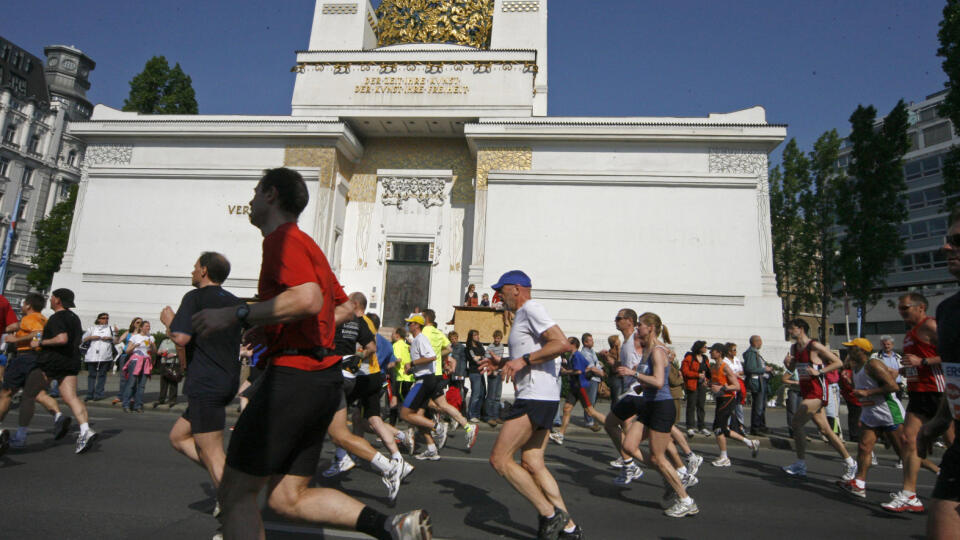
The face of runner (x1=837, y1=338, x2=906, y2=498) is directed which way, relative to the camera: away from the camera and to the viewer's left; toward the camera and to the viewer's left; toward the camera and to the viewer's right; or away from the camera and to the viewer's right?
toward the camera and to the viewer's left

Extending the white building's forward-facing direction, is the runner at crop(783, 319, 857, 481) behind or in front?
in front

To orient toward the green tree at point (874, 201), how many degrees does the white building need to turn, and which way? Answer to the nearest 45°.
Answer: approximately 90° to its left

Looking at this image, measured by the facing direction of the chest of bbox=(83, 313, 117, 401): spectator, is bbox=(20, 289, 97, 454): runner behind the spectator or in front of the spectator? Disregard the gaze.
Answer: in front

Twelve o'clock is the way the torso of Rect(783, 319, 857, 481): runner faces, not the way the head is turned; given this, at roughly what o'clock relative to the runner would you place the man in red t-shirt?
The man in red t-shirt is roughly at 11 o'clock from the runner.

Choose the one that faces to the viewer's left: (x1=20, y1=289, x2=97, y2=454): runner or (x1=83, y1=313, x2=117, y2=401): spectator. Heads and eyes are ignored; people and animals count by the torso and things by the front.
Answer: the runner

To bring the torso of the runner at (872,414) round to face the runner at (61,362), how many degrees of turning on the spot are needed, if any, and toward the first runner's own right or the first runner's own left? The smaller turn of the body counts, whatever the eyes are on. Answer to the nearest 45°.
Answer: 0° — they already face them

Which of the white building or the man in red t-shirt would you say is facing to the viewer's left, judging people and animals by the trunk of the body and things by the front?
the man in red t-shirt

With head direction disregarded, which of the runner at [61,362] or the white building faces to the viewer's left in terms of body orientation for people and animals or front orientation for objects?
the runner

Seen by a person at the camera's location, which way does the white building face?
facing the viewer

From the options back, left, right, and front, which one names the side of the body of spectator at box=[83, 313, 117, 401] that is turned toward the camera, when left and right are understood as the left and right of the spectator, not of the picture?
front

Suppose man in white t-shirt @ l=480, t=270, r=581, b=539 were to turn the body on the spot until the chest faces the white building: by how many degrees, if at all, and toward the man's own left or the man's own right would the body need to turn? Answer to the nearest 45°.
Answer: approximately 90° to the man's own right

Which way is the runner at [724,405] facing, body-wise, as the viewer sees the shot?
to the viewer's left

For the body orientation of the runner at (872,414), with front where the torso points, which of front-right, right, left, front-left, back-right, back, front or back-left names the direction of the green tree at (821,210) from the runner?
back-right

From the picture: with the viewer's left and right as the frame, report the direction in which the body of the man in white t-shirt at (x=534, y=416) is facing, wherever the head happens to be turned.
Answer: facing to the left of the viewer
